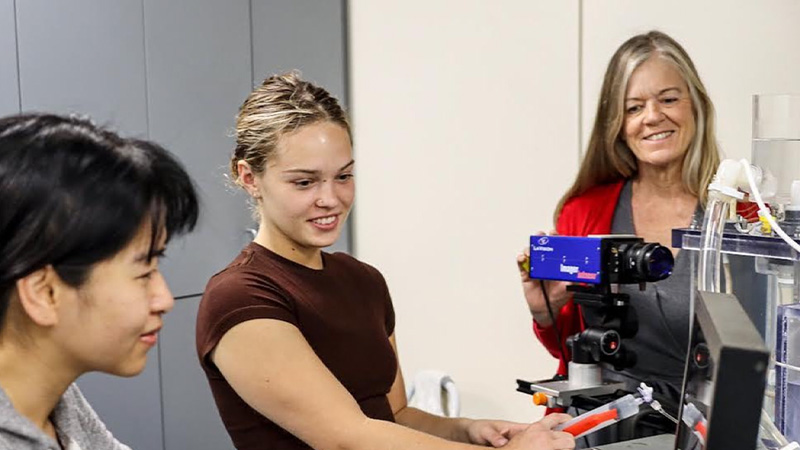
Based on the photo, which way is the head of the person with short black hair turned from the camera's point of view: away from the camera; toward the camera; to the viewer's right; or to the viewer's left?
to the viewer's right

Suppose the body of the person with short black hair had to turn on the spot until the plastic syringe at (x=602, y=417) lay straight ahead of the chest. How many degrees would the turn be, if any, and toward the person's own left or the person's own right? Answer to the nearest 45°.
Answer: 0° — they already face it

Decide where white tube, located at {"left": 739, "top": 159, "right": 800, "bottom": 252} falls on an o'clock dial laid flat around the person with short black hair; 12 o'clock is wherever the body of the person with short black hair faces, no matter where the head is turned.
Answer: The white tube is roughly at 12 o'clock from the person with short black hair.

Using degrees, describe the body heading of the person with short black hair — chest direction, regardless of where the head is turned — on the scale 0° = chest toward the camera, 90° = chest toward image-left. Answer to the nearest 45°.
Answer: approximately 270°
